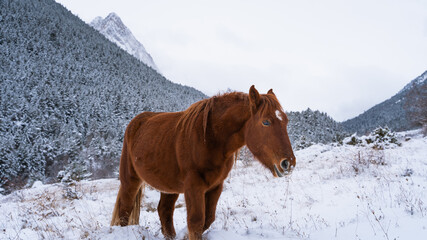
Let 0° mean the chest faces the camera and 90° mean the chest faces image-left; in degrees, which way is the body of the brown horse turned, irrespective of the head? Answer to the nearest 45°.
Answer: approximately 315°
